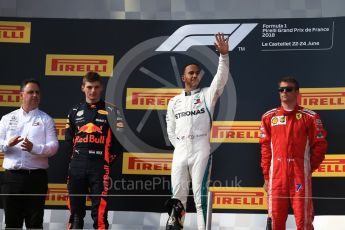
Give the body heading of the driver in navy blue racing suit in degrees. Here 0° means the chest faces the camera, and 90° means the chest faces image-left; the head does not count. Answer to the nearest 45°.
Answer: approximately 0°

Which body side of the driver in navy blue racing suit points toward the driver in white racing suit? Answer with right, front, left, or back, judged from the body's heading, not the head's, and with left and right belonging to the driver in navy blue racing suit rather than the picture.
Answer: left
